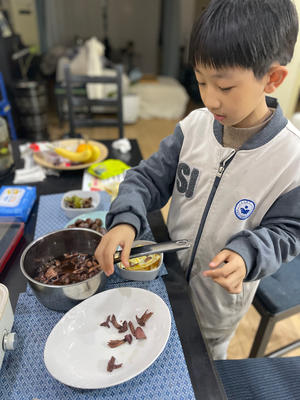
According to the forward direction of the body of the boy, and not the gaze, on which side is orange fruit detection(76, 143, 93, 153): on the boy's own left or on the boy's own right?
on the boy's own right

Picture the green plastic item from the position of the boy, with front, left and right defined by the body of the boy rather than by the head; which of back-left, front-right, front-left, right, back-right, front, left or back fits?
right

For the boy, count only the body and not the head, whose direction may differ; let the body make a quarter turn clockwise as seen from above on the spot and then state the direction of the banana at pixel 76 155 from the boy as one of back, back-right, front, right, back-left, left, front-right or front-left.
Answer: front

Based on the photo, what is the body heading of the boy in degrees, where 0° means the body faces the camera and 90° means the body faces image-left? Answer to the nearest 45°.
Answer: approximately 45°
